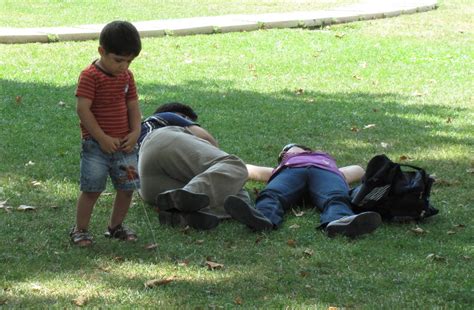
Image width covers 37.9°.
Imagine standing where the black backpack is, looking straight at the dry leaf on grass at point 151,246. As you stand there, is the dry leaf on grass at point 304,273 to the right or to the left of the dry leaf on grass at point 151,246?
left

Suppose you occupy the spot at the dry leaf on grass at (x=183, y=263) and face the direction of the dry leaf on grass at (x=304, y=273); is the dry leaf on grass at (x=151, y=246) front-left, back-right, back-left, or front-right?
back-left

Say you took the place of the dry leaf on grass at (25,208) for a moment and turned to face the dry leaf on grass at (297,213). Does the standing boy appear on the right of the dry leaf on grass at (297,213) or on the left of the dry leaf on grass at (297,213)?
right

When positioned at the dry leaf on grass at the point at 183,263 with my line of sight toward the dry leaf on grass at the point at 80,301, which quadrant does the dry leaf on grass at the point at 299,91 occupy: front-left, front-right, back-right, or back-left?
back-right

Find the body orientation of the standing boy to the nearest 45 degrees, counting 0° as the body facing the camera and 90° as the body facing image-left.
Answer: approximately 315°

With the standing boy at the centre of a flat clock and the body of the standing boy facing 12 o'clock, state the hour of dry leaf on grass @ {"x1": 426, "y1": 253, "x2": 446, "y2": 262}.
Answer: The dry leaf on grass is roughly at 11 o'clock from the standing boy.

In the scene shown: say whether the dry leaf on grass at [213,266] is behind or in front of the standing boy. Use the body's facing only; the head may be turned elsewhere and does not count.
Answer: in front

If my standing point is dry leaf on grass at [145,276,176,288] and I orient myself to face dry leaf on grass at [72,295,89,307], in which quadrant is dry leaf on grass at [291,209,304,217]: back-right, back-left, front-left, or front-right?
back-right

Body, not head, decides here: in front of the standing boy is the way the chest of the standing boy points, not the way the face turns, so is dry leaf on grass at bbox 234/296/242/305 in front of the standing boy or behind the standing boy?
in front

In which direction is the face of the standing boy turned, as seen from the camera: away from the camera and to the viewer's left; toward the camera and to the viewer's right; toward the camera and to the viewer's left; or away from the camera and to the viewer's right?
toward the camera and to the viewer's right

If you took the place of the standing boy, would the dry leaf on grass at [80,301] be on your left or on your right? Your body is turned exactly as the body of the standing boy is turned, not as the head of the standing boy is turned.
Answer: on your right
